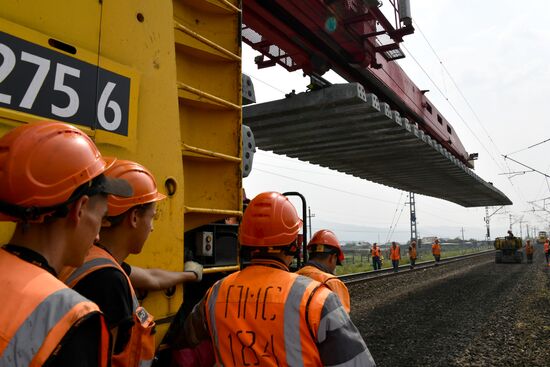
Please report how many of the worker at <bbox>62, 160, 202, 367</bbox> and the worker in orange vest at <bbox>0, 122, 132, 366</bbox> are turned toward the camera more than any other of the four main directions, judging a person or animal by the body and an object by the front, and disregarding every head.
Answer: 0

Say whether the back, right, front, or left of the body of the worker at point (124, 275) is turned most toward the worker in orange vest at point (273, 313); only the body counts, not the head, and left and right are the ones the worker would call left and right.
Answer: front

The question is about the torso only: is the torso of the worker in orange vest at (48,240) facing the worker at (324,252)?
yes

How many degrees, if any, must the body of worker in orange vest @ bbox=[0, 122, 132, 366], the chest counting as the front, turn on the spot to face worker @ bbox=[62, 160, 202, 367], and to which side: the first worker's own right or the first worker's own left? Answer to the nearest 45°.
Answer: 0° — they already face them

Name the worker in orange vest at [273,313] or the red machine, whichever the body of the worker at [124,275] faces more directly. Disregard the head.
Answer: the worker in orange vest

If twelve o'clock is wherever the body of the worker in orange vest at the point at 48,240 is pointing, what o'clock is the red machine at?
The red machine is roughly at 12 o'clock from the worker in orange vest.

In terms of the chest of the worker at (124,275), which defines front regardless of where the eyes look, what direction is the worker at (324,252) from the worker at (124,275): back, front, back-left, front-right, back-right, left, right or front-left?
front-left

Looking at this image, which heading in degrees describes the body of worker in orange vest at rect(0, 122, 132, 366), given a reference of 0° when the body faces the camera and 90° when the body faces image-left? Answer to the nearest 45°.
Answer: approximately 225°

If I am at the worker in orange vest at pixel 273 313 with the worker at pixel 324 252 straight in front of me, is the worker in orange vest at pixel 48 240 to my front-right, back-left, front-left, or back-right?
back-left

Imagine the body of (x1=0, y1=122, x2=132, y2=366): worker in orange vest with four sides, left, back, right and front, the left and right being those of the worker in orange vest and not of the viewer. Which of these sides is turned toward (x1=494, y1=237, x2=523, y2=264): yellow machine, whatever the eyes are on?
front

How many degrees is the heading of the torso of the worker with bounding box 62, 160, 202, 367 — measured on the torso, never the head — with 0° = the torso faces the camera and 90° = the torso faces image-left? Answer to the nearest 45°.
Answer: approximately 270°

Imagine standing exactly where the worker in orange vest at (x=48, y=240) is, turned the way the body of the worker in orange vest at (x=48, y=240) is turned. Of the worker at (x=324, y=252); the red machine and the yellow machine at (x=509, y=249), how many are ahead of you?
3

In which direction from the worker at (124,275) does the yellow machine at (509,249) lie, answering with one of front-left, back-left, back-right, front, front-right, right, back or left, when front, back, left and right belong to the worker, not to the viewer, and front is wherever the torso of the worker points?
front-left

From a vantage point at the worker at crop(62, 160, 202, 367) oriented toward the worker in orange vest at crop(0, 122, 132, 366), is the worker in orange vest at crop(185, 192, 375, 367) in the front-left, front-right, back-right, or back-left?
back-left
